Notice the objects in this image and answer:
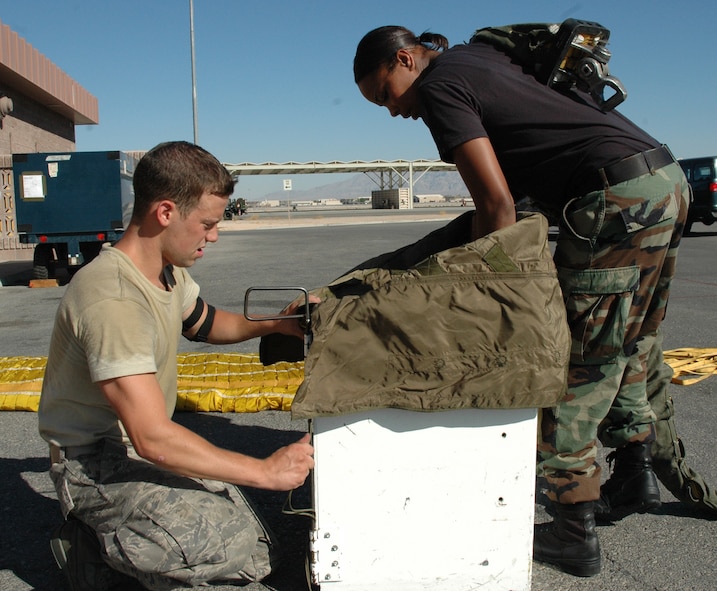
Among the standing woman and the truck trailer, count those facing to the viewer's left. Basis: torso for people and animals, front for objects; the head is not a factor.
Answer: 1

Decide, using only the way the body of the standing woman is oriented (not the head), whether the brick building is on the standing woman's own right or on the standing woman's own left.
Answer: on the standing woman's own right

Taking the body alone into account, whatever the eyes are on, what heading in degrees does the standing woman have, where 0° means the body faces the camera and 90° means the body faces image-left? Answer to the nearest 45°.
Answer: approximately 90°

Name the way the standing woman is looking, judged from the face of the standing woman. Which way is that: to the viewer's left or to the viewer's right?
to the viewer's left

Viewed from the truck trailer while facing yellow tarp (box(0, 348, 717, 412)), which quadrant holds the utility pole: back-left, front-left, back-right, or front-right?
back-left

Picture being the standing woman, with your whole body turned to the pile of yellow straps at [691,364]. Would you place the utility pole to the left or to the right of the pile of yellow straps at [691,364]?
left

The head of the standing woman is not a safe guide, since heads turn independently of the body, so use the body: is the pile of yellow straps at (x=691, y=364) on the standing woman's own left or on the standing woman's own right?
on the standing woman's own right
